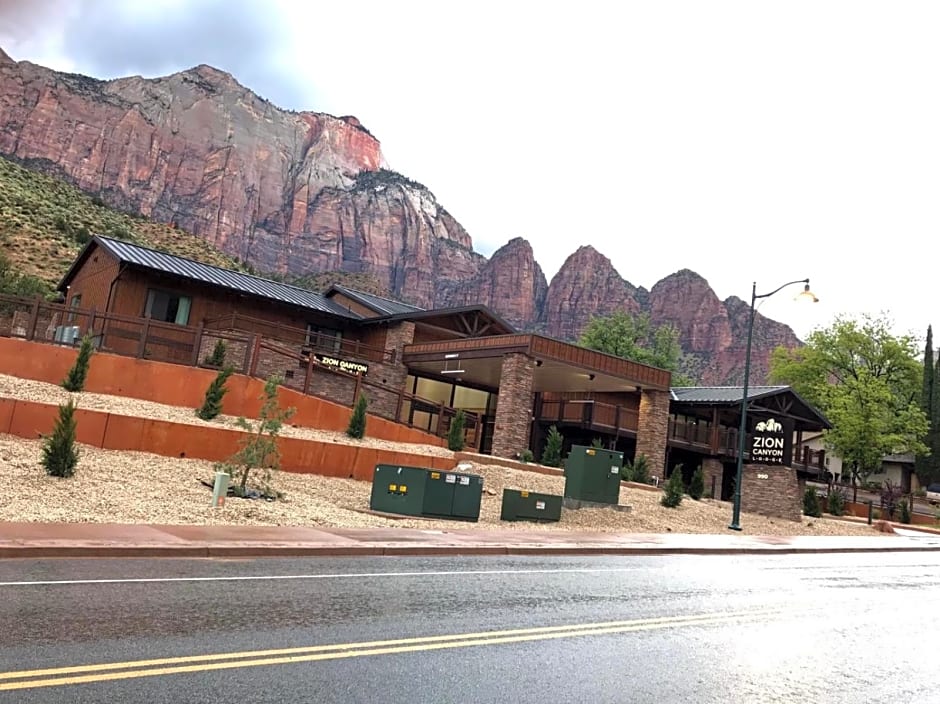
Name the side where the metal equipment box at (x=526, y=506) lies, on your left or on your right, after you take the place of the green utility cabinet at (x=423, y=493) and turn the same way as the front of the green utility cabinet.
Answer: on your left

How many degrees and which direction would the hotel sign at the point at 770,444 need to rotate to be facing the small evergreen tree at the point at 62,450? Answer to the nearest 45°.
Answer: approximately 45° to its right

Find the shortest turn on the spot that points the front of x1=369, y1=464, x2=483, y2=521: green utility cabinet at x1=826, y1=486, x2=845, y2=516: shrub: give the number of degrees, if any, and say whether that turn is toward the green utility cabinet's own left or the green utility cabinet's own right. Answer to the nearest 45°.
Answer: approximately 135° to the green utility cabinet's own left

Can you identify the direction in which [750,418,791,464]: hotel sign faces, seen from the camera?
facing the viewer

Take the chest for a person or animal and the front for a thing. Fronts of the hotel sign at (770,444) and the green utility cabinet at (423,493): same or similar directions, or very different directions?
same or similar directions

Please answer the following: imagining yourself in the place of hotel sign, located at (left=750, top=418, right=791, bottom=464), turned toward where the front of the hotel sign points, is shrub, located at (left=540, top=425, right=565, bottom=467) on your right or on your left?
on your right

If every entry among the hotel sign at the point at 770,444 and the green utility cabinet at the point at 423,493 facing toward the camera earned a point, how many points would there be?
2

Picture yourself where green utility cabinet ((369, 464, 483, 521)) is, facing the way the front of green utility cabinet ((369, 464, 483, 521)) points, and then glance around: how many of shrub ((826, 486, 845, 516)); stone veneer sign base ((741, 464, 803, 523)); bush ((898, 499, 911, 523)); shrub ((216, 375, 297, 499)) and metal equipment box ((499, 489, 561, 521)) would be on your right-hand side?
1

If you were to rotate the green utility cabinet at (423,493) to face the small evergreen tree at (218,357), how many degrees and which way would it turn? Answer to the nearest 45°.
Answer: approximately 135° to its right

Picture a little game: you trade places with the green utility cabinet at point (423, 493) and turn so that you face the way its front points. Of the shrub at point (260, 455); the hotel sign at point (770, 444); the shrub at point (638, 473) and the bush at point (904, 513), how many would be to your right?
1

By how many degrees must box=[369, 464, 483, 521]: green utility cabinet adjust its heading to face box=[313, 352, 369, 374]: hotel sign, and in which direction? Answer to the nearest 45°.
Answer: approximately 180°

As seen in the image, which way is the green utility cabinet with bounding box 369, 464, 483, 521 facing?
toward the camera

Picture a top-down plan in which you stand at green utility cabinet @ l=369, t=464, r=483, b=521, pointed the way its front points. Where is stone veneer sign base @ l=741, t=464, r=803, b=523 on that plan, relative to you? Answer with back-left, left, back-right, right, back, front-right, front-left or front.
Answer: back-left
